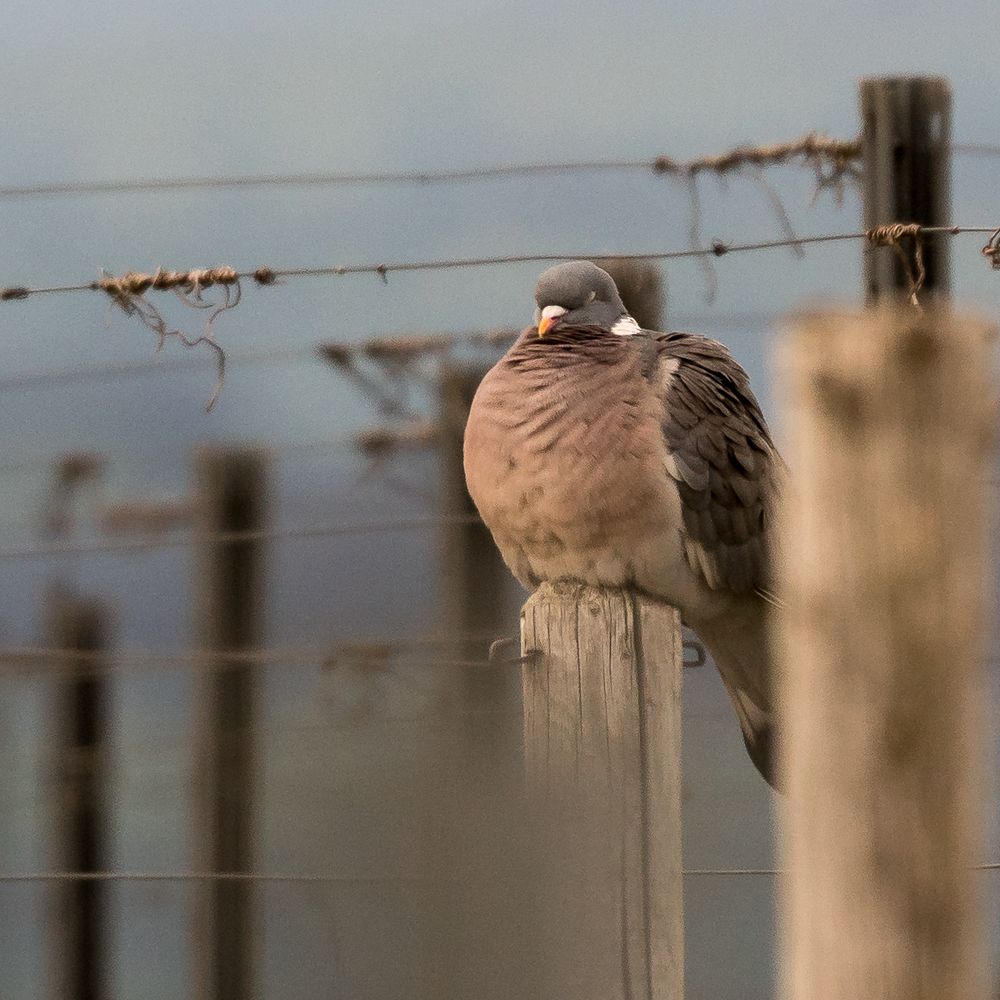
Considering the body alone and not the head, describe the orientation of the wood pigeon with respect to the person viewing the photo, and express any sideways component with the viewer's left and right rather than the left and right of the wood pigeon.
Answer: facing the viewer and to the left of the viewer

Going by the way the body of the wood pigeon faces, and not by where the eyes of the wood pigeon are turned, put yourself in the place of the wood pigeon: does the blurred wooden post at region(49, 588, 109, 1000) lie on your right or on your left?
on your right

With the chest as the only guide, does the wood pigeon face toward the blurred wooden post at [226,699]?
no

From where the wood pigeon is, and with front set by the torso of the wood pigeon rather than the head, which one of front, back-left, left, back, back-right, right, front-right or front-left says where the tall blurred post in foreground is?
front-left

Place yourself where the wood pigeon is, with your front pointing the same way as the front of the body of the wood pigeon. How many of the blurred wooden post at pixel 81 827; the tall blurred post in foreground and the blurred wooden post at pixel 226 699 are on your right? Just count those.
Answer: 2
